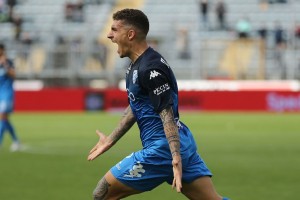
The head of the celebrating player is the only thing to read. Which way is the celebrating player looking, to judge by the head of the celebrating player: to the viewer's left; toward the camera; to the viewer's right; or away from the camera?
to the viewer's left

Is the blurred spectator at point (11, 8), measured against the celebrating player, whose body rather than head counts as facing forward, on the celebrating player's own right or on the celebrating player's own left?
on the celebrating player's own right

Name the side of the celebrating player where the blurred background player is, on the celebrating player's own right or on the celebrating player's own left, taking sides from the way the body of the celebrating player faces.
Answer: on the celebrating player's own right
